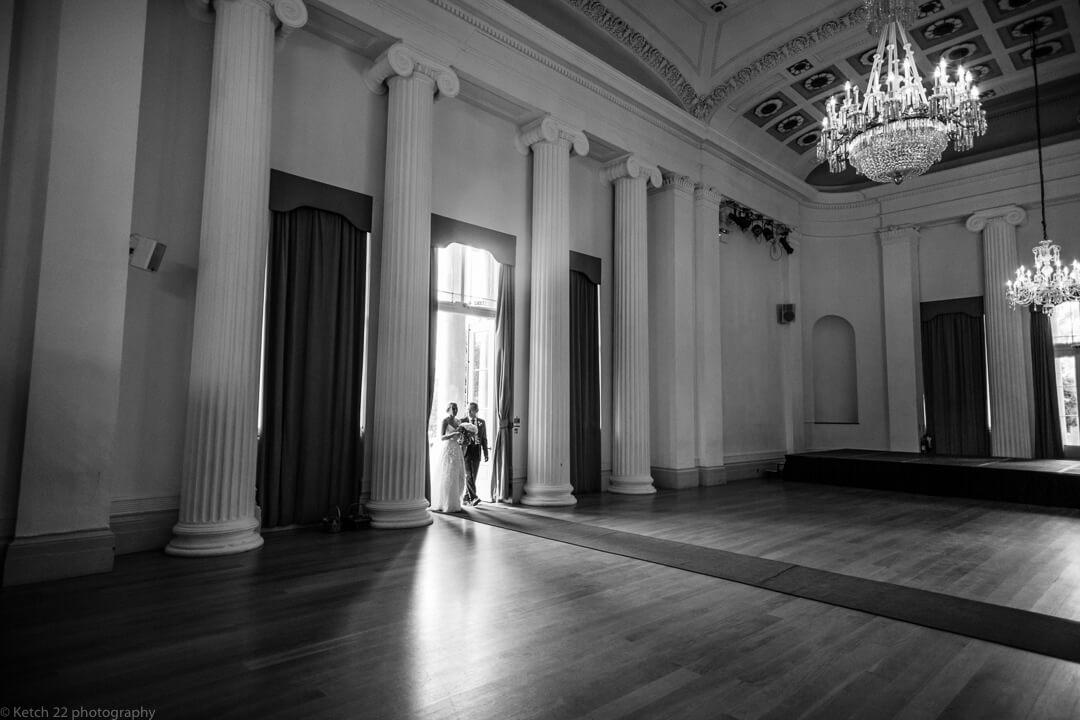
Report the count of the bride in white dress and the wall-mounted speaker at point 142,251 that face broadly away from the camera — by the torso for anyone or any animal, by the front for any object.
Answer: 0

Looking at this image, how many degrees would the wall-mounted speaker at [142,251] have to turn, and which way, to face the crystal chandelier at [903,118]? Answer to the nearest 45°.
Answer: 0° — it already faces it

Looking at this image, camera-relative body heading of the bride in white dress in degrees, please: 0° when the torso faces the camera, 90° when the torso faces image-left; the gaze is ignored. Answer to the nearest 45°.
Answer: approximately 315°

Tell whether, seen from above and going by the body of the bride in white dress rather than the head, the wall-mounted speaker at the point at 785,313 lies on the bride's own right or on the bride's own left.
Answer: on the bride's own left

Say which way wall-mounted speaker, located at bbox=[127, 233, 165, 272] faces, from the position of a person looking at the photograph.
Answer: facing the viewer and to the right of the viewer

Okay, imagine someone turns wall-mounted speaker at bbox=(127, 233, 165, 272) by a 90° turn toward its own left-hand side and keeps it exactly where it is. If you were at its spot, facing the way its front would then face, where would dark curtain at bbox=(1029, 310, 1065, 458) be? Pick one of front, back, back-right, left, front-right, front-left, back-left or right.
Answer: front-right

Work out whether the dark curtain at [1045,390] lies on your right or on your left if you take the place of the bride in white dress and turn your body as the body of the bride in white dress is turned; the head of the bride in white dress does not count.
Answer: on your left

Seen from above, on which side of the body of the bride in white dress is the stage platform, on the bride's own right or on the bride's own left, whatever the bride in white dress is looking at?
on the bride's own left

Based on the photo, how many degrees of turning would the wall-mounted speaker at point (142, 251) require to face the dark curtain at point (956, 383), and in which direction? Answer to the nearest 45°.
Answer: approximately 45° to its left

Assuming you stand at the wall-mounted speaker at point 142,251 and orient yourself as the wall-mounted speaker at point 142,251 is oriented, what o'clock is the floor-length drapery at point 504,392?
The floor-length drapery is roughly at 10 o'clock from the wall-mounted speaker.

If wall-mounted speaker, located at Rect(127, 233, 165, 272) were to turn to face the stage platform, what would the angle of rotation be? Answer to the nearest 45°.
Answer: approximately 45° to its left

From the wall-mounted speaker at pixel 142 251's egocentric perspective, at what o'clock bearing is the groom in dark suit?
The groom in dark suit is roughly at 10 o'clock from the wall-mounted speaker.

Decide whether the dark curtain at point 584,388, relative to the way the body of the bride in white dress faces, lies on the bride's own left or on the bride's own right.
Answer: on the bride's own left
